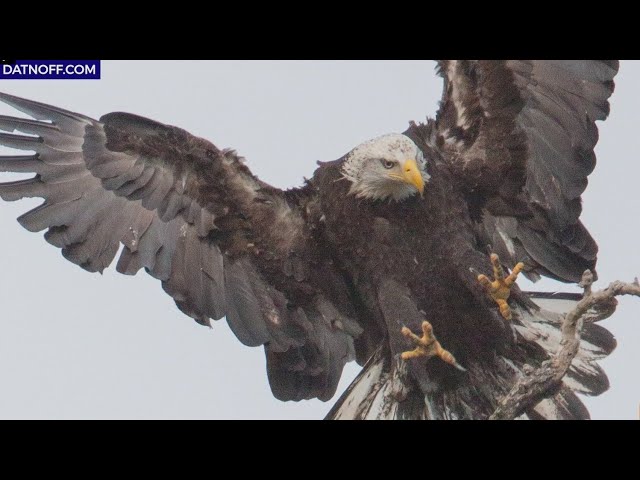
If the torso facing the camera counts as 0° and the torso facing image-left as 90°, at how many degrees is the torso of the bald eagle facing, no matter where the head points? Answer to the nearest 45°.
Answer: approximately 0°

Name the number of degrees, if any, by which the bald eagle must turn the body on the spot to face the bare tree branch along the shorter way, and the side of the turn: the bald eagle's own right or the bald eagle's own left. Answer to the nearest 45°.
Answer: approximately 45° to the bald eagle's own left
